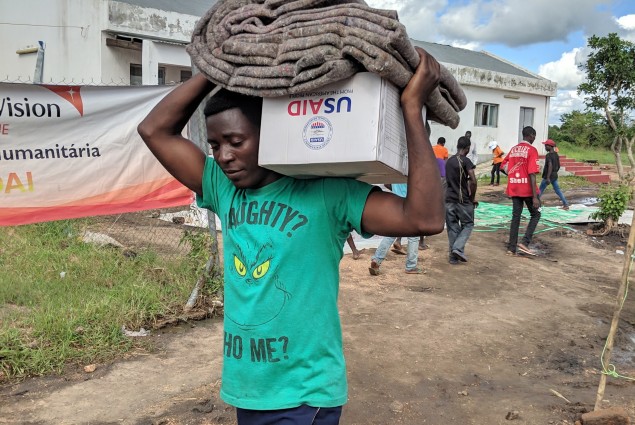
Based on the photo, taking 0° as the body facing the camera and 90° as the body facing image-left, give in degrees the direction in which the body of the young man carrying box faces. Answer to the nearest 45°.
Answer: approximately 45°

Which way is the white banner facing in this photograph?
toward the camera

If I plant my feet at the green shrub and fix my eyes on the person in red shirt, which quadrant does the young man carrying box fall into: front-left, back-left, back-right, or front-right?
front-left

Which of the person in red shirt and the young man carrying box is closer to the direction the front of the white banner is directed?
the young man carrying box

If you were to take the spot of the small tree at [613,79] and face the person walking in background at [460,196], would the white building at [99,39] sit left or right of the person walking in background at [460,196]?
right

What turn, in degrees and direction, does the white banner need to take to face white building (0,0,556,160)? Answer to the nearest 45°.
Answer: approximately 180°

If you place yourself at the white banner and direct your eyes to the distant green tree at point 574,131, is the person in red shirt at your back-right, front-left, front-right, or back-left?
front-right

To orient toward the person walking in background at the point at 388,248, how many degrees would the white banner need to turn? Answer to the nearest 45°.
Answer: approximately 135° to its left

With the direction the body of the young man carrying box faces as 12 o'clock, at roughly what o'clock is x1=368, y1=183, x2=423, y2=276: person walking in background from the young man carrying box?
The person walking in background is roughly at 5 o'clock from the young man carrying box.
